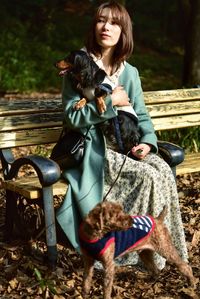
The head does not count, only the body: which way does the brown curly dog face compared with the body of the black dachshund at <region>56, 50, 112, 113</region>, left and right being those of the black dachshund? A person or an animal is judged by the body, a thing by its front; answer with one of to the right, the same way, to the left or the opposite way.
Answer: the same way

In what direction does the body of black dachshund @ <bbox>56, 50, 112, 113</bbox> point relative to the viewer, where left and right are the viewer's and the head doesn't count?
facing the viewer and to the left of the viewer

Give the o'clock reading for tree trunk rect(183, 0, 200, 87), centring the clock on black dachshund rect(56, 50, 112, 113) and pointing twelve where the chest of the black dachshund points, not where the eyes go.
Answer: The tree trunk is roughly at 5 o'clock from the black dachshund.

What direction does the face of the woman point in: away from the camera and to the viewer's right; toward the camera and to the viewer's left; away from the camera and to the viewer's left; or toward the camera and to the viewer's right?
toward the camera and to the viewer's left

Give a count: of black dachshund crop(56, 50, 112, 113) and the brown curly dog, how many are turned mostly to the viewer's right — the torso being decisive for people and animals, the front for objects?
0
